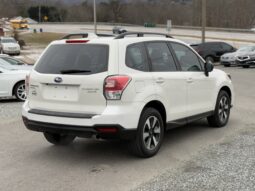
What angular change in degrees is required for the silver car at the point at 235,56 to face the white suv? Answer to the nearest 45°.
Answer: approximately 45° to its left

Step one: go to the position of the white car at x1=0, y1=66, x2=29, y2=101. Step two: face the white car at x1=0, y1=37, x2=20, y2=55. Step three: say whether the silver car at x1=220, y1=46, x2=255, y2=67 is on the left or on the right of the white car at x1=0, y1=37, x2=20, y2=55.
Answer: right

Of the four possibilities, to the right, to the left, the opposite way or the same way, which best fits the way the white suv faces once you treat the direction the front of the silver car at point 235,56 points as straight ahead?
the opposite way

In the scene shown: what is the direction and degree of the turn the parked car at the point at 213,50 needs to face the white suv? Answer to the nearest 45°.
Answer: approximately 135° to its right

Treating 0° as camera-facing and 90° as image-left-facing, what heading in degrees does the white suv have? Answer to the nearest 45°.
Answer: approximately 225°
